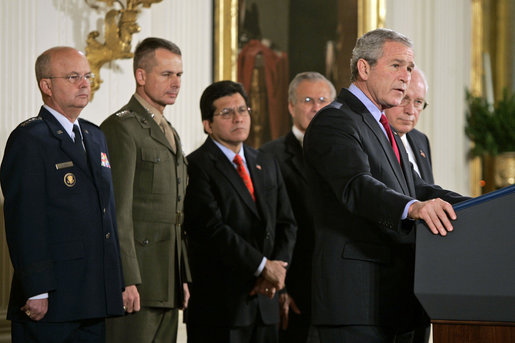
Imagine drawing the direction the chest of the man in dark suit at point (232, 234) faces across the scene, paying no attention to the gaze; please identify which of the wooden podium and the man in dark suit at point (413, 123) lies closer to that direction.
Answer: the wooden podium

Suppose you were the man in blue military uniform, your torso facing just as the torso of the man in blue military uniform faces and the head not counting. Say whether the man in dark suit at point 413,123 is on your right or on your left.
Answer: on your left

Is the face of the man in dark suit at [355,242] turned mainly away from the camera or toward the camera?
toward the camera

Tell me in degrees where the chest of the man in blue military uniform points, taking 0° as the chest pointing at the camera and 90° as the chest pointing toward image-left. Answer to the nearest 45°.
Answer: approximately 315°

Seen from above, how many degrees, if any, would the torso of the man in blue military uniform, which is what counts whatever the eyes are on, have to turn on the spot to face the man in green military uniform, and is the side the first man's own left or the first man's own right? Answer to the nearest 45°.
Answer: approximately 90° to the first man's own left

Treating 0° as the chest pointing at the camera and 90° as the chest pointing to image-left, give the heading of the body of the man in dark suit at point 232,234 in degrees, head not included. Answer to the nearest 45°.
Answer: approximately 315°

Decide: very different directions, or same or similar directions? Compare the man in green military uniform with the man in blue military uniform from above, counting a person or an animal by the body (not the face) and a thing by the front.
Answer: same or similar directions

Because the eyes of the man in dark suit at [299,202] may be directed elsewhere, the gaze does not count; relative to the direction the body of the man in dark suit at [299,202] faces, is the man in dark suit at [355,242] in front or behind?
in front

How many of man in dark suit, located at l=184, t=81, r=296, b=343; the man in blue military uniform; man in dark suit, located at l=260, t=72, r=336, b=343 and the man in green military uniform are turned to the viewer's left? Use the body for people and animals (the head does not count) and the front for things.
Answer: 0

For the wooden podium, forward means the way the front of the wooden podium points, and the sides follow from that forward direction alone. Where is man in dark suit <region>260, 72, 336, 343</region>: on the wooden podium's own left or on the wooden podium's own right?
on the wooden podium's own left

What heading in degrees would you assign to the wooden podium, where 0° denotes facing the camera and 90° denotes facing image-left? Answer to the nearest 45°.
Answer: approximately 270°

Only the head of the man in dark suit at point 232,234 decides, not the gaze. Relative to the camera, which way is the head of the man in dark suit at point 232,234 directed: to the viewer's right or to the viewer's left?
to the viewer's right

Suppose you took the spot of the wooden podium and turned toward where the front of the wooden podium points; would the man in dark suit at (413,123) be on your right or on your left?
on your left

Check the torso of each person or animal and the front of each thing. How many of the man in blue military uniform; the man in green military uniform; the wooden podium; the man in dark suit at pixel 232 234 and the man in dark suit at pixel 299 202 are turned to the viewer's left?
0

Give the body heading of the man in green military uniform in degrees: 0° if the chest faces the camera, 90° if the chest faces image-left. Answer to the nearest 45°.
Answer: approximately 315°

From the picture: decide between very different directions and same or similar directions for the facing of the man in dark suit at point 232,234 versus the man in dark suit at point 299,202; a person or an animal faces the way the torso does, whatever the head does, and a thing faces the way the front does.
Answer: same or similar directions
